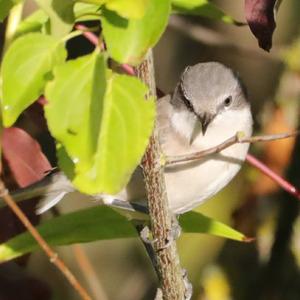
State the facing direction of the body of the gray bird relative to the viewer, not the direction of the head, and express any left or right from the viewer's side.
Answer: facing the viewer and to the right of the viewer

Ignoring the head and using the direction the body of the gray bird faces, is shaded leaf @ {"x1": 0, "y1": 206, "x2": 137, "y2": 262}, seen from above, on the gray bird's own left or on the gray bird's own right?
on the gray bird's own right
